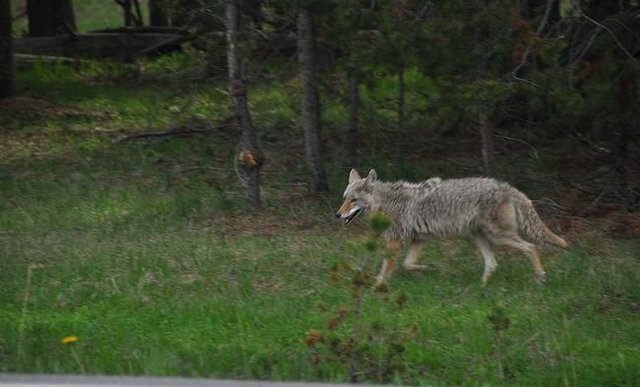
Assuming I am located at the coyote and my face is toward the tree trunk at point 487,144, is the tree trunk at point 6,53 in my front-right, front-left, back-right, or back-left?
front-left

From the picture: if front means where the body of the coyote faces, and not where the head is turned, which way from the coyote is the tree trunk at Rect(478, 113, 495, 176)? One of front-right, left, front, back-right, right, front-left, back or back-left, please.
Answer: right

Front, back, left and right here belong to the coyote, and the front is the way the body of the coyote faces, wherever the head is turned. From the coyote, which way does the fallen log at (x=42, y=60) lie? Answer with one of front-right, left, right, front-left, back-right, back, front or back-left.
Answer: front-right

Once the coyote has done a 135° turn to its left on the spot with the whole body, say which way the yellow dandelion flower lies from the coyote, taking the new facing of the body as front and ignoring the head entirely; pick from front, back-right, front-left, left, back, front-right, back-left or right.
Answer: right

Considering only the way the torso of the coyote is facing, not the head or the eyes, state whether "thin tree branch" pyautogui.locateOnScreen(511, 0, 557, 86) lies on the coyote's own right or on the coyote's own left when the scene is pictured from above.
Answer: on the coyote's own right

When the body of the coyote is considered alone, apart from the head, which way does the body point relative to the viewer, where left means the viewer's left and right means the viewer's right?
facing to the left of the viewer

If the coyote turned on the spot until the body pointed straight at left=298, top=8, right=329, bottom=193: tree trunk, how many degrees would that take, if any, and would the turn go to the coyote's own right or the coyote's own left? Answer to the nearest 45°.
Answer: approximately 45° to the coyote's own right

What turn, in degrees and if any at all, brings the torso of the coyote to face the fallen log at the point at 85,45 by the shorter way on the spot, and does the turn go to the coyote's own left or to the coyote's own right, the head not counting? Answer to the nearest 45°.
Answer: approximately 45° to the coyote's own right

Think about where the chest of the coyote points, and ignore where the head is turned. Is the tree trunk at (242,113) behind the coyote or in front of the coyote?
in front
